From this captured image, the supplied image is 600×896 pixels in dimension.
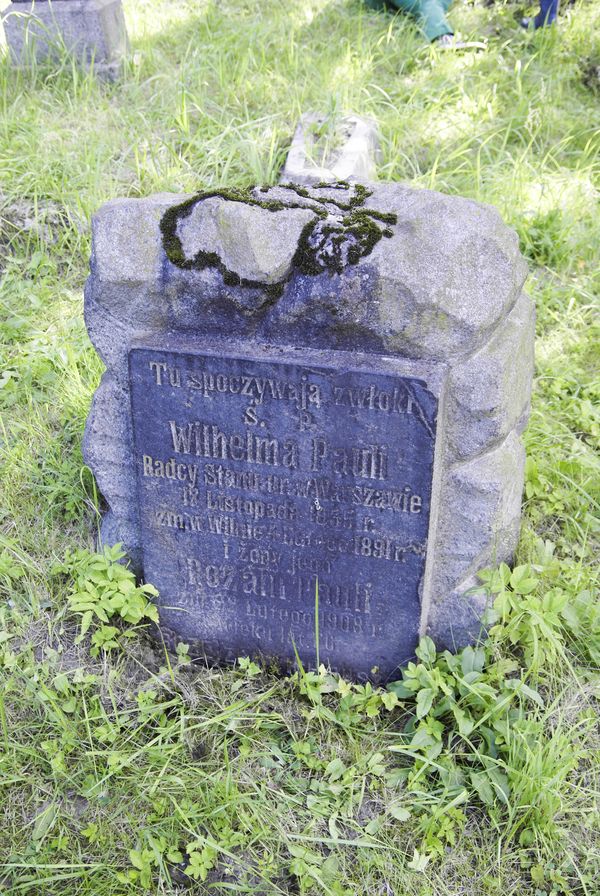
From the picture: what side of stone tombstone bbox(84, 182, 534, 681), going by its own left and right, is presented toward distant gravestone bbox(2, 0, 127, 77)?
back

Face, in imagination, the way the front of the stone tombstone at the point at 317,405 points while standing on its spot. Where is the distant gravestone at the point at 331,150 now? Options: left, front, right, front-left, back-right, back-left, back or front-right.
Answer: back

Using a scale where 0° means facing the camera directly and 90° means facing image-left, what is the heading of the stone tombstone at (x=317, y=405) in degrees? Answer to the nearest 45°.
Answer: approximately 0°

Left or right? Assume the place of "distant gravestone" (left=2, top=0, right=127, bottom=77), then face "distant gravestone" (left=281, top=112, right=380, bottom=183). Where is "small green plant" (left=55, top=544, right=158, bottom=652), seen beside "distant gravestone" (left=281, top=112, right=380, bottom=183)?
right
